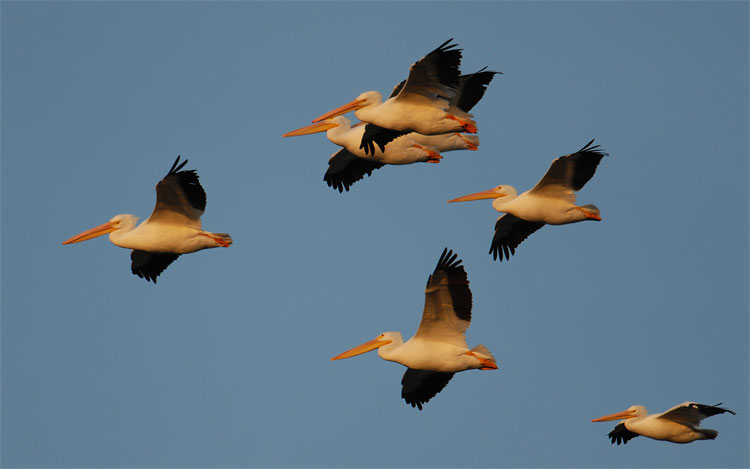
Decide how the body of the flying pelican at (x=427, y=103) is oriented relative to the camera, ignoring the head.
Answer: to the viewer's left

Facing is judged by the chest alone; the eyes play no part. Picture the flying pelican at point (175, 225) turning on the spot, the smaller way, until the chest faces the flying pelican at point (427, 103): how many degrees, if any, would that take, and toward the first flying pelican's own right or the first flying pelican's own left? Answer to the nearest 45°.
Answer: approximately 180°

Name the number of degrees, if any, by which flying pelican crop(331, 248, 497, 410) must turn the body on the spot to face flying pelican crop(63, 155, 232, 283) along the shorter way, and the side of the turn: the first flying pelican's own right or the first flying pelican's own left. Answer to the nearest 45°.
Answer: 0° — it already faces it

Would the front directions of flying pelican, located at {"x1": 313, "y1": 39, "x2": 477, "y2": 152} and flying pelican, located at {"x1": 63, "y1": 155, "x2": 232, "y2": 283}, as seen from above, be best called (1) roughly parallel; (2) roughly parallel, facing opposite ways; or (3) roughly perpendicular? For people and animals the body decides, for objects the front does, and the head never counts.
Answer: roughly parallel

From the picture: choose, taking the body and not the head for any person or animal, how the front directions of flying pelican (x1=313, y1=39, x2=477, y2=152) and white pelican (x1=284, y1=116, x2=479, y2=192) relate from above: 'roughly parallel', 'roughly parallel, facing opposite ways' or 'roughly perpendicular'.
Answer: roughly parallel

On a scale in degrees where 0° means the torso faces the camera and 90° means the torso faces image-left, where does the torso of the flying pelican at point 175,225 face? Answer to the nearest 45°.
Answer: approximately 90°

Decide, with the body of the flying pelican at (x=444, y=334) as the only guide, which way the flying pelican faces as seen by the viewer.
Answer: to the viewer's left

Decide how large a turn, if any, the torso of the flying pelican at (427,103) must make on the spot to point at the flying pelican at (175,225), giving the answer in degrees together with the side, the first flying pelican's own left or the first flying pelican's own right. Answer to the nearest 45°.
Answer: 0° — it already faces it

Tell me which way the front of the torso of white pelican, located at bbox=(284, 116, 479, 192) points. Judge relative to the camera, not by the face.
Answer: to the viewer's left

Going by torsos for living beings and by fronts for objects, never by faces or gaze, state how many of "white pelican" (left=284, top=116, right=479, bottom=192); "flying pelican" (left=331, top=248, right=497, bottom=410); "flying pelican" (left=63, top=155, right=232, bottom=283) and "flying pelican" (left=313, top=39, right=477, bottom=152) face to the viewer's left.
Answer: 4

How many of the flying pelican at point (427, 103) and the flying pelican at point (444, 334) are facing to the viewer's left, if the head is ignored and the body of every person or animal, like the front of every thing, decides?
2

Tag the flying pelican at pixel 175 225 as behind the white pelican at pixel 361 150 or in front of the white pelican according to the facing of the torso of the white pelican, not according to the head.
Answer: in front
